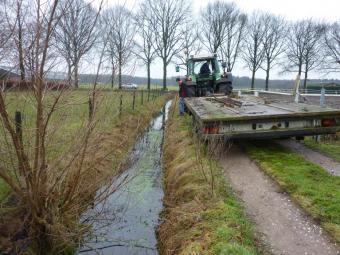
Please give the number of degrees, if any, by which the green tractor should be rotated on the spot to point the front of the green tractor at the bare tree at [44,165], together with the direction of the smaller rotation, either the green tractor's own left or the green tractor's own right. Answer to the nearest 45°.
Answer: approximately 180°

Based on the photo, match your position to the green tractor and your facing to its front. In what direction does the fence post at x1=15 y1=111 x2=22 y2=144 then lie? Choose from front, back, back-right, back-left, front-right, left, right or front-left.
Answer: back

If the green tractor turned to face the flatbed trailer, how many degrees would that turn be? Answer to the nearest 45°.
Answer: approximately 180°
